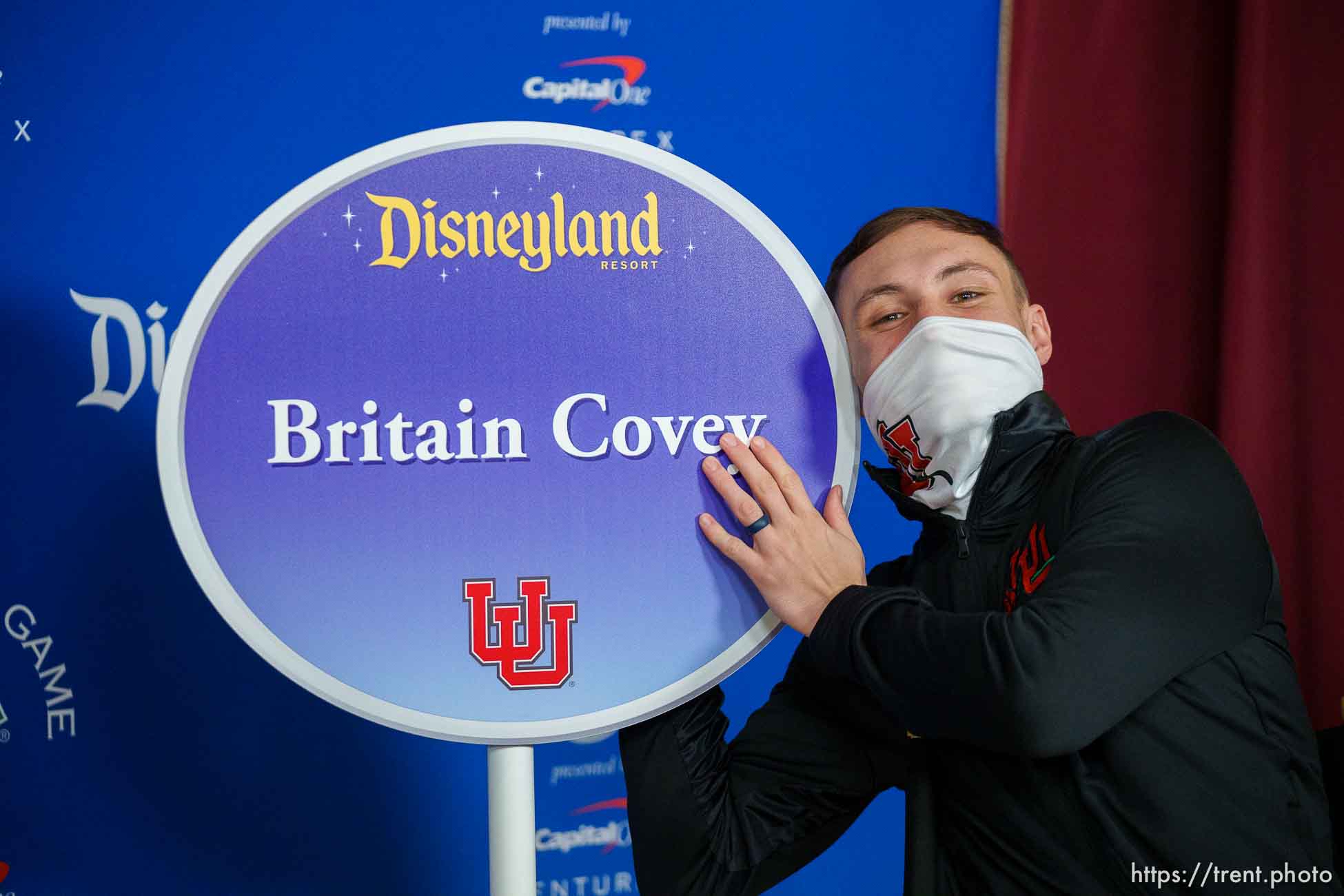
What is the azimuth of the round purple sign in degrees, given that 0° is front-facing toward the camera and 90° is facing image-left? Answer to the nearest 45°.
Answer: approximately 0°

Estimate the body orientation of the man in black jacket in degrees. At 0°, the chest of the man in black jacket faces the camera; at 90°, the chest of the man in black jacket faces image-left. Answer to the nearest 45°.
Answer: approximately 45°
